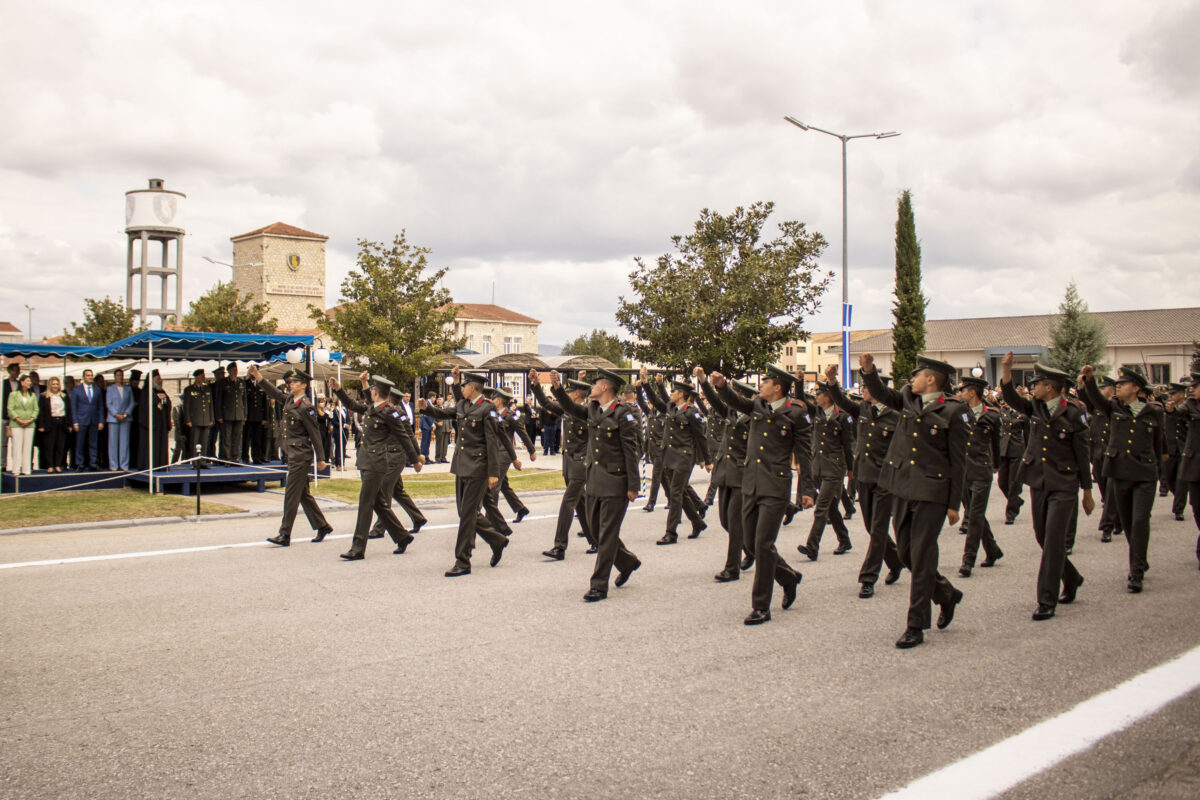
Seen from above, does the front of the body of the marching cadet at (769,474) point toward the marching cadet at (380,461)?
no

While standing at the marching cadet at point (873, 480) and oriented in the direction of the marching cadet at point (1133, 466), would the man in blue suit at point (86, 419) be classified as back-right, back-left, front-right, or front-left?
back-left

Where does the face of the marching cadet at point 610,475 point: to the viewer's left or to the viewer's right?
to the viewer's left

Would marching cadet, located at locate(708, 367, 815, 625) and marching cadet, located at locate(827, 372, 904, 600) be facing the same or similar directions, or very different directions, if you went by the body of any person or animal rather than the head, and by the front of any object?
same or similar directions

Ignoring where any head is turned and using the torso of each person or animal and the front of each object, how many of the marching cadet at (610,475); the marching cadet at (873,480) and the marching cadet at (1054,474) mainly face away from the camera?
0

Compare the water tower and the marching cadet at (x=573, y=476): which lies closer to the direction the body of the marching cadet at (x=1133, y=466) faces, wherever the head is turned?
the marching cadet

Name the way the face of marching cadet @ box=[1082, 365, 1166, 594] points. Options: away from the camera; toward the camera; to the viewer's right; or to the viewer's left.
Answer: to the viewer's left

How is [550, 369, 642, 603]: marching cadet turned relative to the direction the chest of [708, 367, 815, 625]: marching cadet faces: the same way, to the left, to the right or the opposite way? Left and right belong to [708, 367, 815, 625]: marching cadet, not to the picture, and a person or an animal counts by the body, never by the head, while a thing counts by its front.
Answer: the same way

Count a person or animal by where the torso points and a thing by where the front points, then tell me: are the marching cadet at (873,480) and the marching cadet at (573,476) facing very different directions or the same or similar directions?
same or similar directions

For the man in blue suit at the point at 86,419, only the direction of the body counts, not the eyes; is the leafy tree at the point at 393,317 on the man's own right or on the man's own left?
on the man's own left

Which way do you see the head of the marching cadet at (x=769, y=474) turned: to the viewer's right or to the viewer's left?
to the viewer's left

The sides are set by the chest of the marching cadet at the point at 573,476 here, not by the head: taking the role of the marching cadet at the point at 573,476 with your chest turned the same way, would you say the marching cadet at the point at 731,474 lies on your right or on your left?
on your left

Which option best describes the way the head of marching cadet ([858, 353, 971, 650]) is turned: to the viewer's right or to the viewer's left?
to the viewer's left

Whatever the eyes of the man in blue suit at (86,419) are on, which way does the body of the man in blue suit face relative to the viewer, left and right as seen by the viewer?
facing the viewer and to the right of the viewer

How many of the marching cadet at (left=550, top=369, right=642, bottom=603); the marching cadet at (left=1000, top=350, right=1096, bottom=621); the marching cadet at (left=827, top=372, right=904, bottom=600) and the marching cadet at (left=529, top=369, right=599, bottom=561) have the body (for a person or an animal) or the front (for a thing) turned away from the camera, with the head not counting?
0

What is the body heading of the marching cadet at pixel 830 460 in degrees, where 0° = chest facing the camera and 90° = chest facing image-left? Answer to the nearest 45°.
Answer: approximately 45°

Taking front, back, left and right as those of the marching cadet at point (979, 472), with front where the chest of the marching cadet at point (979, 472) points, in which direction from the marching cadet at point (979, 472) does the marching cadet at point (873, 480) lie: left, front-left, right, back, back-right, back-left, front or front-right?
front
